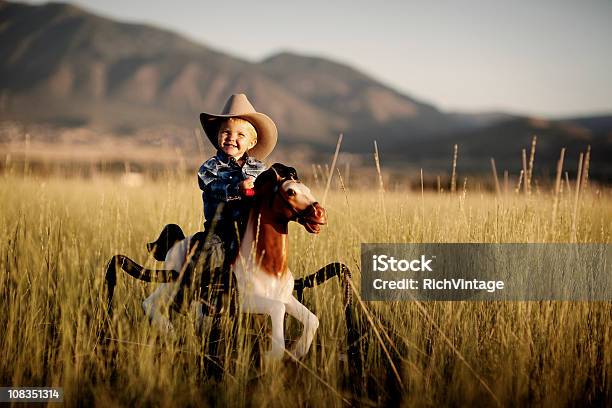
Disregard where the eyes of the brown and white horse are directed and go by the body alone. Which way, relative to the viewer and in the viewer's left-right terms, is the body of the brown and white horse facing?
facing the viewer and to the right of the viewer
